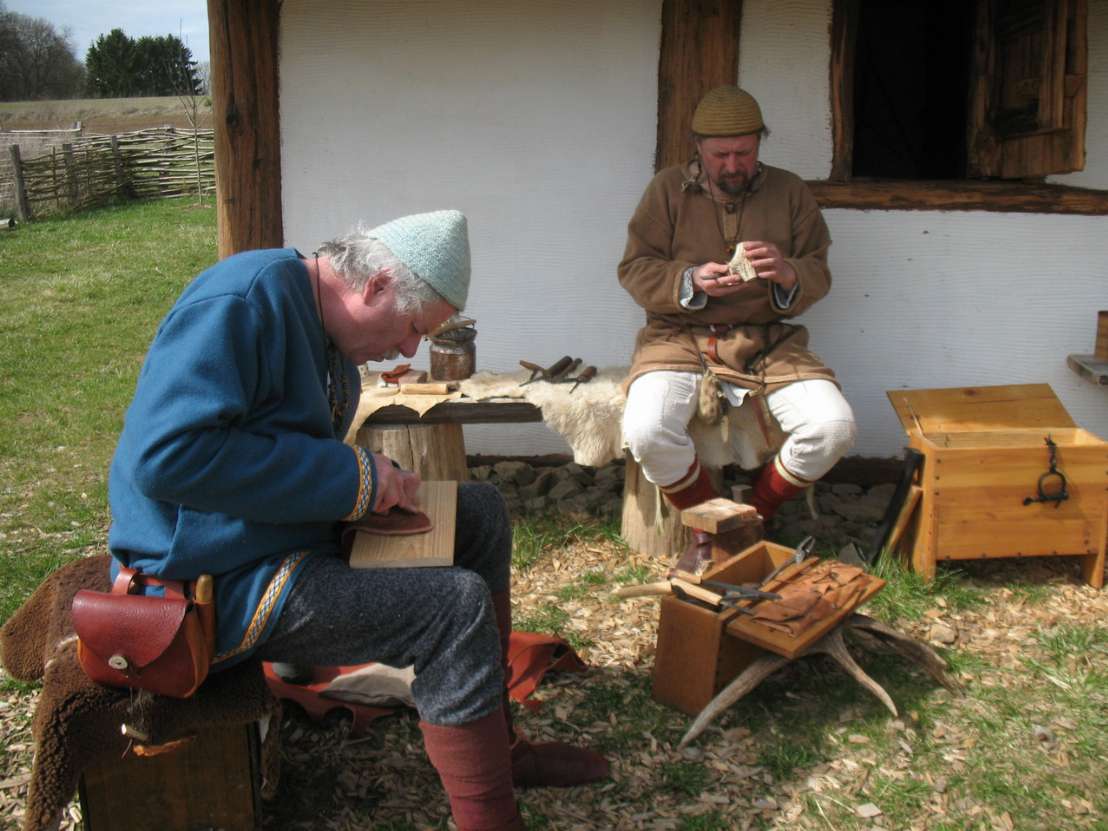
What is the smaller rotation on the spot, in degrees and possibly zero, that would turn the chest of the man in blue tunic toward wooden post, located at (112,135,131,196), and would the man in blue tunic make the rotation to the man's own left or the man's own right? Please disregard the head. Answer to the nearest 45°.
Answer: approximately 90° to the man's own left

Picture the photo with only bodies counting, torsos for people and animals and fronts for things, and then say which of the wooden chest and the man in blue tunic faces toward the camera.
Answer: the wooden chest

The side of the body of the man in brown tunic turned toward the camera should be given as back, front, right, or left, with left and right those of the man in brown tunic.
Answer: front

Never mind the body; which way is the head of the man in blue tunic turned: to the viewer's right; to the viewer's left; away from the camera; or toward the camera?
to the viewer's right

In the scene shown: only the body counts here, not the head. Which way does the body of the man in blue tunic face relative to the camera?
to the viewer's right

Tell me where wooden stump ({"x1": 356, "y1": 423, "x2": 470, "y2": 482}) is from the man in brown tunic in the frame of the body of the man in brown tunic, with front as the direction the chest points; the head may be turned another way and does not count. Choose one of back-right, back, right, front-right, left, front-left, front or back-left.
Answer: right

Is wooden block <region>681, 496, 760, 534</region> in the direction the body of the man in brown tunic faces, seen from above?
yes

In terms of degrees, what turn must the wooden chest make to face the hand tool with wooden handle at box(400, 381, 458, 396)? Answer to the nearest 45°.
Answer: approximately 90° to its right

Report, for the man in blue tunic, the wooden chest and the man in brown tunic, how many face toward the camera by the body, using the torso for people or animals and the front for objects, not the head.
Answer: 2

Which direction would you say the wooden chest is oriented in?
toward the camera

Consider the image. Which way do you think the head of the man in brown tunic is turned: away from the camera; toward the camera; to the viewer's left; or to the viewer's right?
toward the camera

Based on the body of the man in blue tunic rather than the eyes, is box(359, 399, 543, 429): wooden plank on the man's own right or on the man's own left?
on the man's own left
